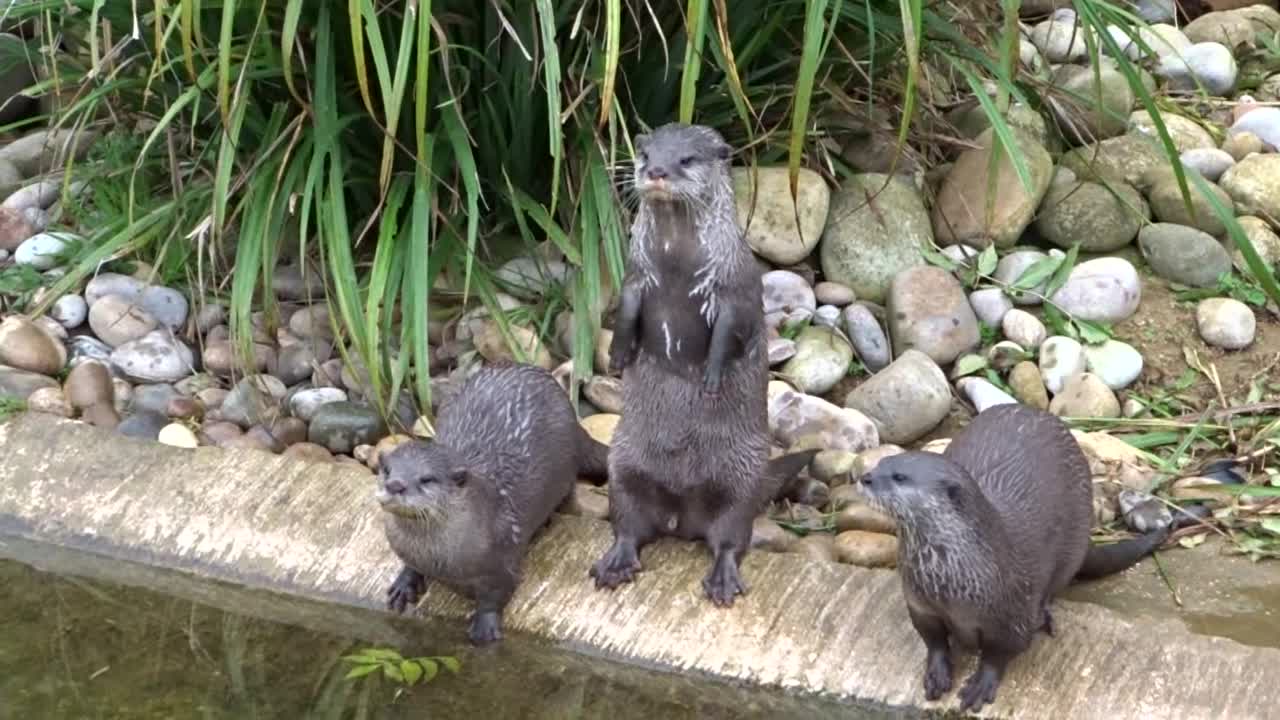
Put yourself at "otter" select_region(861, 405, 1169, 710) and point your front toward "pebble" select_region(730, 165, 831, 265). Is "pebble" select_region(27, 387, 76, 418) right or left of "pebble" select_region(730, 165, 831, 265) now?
left

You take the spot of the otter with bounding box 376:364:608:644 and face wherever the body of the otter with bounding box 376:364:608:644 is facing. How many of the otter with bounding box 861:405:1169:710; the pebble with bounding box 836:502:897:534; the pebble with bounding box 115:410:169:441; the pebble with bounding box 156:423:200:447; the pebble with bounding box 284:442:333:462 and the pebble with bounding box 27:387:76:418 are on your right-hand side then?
4

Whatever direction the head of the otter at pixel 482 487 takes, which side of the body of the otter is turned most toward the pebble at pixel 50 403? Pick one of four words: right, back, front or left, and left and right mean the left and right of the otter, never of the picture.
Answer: right

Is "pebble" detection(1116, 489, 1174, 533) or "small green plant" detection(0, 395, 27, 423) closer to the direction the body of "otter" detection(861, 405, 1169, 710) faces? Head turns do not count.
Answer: the small green plant

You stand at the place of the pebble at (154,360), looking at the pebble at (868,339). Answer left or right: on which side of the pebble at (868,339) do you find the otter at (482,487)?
right

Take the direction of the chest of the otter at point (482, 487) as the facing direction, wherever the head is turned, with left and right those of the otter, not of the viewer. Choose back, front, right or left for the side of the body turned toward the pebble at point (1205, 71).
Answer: back

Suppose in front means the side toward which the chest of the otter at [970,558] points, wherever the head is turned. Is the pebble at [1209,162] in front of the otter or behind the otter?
behind

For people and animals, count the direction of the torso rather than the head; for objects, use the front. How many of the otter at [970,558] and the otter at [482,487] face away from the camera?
0

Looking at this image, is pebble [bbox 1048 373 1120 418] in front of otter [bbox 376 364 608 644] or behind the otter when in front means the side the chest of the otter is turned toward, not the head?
behind

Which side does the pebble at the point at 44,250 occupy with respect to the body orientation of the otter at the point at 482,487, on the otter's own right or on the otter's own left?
on the otter's own right

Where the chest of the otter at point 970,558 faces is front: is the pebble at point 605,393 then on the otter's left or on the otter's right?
on the otter's right

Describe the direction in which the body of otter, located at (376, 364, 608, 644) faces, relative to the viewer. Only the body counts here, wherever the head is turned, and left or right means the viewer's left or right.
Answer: facing the viewer and to the left of the viewer

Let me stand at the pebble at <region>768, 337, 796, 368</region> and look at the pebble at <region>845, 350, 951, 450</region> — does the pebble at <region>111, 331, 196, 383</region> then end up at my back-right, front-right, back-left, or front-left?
back-right
